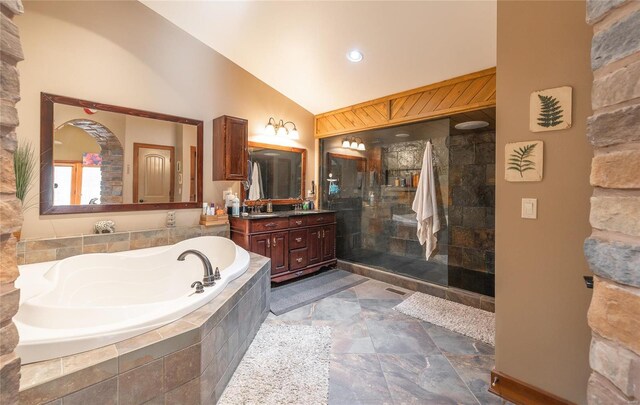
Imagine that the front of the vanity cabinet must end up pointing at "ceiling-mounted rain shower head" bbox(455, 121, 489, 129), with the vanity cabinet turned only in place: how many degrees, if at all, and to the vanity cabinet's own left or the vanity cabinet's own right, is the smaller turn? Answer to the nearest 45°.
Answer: approximately 45° to the vanity cabinet's own left

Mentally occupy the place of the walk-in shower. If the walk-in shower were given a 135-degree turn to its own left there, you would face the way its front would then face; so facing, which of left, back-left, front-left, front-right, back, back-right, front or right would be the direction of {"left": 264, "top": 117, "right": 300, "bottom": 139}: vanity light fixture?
back

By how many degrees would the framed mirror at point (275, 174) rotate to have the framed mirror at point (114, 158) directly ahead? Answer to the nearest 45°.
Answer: approximately 90° to its right

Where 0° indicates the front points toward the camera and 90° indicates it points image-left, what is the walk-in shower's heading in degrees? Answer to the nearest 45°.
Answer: approximately 45°

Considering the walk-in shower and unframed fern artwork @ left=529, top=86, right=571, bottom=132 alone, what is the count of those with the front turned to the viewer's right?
0

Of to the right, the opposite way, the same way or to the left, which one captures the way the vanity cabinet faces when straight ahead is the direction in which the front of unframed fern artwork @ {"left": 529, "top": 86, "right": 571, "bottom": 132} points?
to the left

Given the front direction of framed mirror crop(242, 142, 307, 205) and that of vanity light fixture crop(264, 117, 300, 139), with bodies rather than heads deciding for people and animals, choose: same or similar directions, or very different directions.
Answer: same or similar directions

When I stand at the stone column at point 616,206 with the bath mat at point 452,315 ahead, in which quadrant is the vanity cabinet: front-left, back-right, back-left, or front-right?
front-left

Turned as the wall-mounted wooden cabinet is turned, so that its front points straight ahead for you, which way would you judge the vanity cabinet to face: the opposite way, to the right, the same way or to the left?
the same way

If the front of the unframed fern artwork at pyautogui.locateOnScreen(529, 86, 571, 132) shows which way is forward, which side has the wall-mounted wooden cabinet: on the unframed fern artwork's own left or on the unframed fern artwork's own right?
on the unframed fern artwork's own right

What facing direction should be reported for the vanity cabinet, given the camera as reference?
facing the viewer and to the right of the viewer
